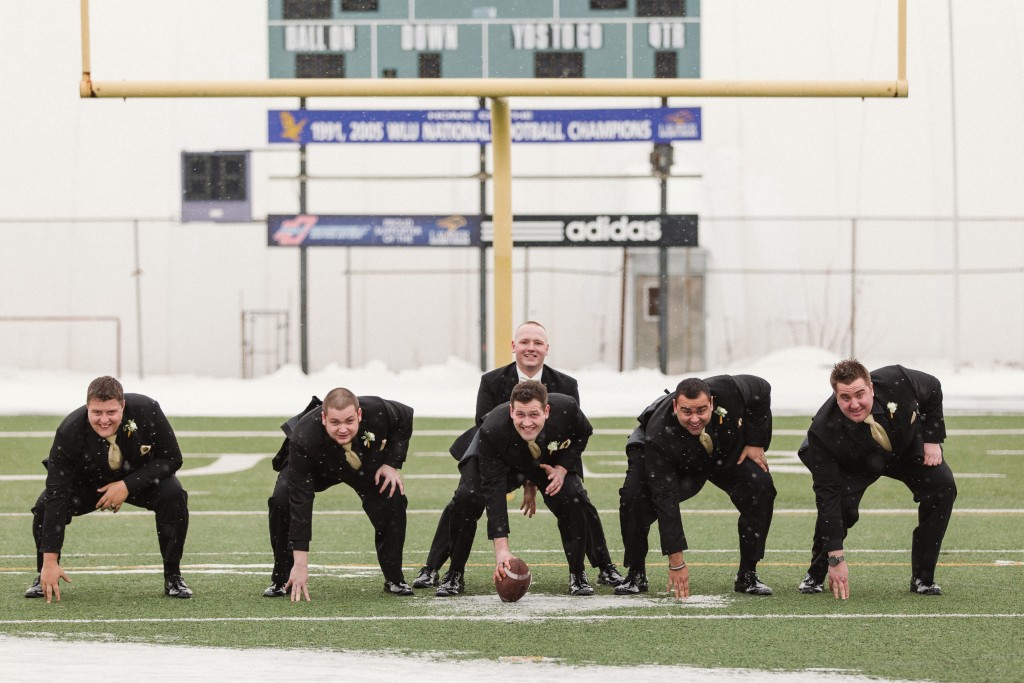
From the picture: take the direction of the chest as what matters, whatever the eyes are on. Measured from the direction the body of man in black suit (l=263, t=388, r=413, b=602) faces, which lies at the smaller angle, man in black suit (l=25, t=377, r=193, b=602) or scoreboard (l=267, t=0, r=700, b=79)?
the man in black suit

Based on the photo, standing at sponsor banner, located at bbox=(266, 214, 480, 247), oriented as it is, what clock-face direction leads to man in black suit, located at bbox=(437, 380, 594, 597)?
The man in black suit is roughly at 12 o'clock from the sponsor banner.

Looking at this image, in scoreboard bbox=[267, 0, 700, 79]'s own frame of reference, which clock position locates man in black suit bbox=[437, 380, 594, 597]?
The man in black suit is roughly at 12 o'clock from the scoreboard.

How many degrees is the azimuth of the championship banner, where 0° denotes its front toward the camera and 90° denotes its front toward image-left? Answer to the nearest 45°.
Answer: approximately 0°

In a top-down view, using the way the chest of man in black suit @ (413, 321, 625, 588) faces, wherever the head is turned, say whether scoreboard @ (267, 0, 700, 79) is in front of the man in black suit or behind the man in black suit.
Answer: behind
